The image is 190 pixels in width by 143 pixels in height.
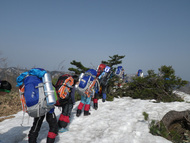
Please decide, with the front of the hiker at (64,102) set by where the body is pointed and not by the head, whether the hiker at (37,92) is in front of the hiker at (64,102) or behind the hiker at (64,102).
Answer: behind

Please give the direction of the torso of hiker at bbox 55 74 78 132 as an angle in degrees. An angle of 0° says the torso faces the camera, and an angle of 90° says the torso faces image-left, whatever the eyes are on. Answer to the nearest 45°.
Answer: approximately 225°

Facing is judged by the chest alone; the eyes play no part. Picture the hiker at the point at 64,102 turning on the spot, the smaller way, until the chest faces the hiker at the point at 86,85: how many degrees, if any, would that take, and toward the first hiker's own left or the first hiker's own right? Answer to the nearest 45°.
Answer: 0° — they already face them
